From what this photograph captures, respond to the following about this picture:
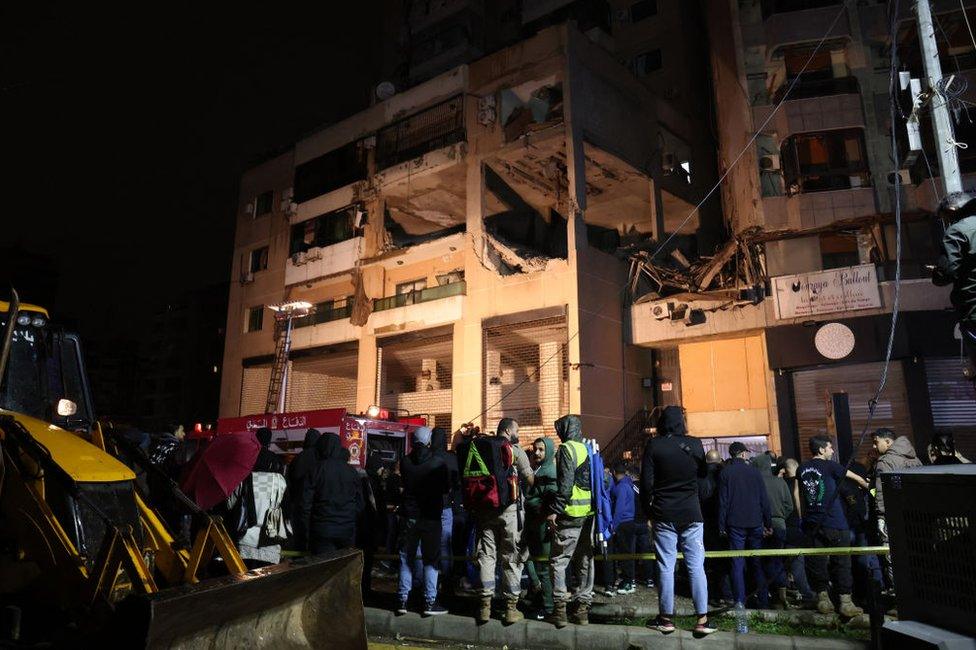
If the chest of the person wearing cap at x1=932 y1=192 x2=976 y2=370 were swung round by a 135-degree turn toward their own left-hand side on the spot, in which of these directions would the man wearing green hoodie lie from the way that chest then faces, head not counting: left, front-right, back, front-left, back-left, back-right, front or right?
right

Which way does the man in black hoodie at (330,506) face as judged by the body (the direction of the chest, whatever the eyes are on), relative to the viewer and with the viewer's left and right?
facing away from the viewer

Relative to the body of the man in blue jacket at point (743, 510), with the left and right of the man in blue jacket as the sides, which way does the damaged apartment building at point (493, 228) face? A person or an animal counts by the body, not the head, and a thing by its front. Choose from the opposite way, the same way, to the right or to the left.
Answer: the opposite way

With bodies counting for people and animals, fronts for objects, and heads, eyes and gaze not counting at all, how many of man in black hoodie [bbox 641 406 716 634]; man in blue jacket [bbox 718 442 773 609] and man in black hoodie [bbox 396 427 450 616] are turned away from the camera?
3

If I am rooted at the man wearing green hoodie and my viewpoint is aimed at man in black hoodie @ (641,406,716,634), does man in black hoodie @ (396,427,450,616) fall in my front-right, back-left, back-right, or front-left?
back-right

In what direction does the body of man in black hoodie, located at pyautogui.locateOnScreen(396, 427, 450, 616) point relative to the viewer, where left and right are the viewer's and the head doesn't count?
facing away from the viewer

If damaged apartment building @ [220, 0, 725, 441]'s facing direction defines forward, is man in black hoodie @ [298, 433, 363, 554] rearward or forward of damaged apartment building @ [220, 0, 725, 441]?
forward

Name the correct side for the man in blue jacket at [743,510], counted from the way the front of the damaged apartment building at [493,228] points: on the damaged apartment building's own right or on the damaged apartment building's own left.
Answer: on the damaged apartment building's own left

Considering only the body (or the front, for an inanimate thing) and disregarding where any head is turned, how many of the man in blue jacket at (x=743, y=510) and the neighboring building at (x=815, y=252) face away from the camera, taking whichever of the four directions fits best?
1

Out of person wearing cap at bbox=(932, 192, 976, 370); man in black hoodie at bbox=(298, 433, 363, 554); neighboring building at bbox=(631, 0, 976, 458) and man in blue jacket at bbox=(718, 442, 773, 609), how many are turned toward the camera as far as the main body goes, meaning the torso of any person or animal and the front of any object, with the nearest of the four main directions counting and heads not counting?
1

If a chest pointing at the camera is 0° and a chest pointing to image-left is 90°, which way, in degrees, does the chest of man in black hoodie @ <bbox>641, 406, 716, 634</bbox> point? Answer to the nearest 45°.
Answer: approximately 180°

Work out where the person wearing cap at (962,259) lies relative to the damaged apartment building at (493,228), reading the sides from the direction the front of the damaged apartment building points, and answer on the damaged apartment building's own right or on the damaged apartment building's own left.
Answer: on the damaged apartment building's own left

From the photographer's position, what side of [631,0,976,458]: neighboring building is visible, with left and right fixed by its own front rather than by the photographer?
front

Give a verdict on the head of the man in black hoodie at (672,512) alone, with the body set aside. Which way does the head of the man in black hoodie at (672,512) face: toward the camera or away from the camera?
away from the camera

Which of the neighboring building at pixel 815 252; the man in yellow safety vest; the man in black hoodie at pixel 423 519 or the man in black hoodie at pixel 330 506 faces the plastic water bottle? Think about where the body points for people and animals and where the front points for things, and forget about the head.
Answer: the neighboring building

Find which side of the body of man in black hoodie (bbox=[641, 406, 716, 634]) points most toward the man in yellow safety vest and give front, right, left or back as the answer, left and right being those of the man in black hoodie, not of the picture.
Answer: left

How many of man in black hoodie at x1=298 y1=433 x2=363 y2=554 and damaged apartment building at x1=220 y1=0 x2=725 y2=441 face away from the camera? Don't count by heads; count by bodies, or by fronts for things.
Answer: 1
